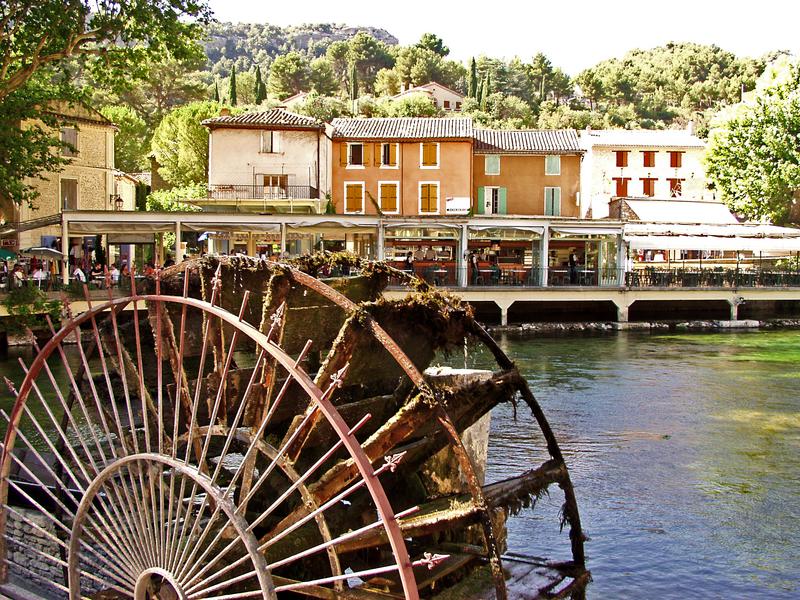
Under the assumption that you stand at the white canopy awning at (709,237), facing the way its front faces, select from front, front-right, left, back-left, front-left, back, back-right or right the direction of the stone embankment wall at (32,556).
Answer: front

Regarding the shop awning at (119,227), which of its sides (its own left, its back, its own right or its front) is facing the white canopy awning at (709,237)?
left

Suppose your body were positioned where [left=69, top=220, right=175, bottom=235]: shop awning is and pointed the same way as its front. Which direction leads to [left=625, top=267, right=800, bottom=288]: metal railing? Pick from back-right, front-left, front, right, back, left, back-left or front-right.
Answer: left

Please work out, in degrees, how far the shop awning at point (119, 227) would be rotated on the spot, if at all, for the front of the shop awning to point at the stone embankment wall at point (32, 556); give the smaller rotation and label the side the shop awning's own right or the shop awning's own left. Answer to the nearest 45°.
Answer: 0° — it already faces it

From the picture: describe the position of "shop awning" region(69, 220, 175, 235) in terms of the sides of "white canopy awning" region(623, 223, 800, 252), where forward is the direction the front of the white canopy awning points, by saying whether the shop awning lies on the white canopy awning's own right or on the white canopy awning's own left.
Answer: on the white canopy awning's own right

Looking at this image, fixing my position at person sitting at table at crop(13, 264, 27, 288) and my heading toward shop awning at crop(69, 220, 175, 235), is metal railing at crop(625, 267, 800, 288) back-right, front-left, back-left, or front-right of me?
front-right

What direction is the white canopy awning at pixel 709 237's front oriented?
toward the camera

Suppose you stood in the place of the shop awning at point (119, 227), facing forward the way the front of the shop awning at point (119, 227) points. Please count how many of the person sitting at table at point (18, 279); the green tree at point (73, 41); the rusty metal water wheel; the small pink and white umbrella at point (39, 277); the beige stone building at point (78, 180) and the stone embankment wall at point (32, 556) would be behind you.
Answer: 1

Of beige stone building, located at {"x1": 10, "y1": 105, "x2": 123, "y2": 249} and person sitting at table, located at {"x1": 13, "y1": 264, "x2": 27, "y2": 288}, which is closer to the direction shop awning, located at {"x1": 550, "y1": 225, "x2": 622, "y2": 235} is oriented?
the person sitting at table

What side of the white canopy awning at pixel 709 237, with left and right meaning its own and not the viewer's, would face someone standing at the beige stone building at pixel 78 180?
right

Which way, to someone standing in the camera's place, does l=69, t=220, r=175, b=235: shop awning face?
facing the viewer

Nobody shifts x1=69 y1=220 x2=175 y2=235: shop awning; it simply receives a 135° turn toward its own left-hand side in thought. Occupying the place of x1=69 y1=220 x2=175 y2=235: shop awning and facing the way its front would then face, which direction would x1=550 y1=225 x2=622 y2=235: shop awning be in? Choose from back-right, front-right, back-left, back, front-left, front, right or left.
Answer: front-right
